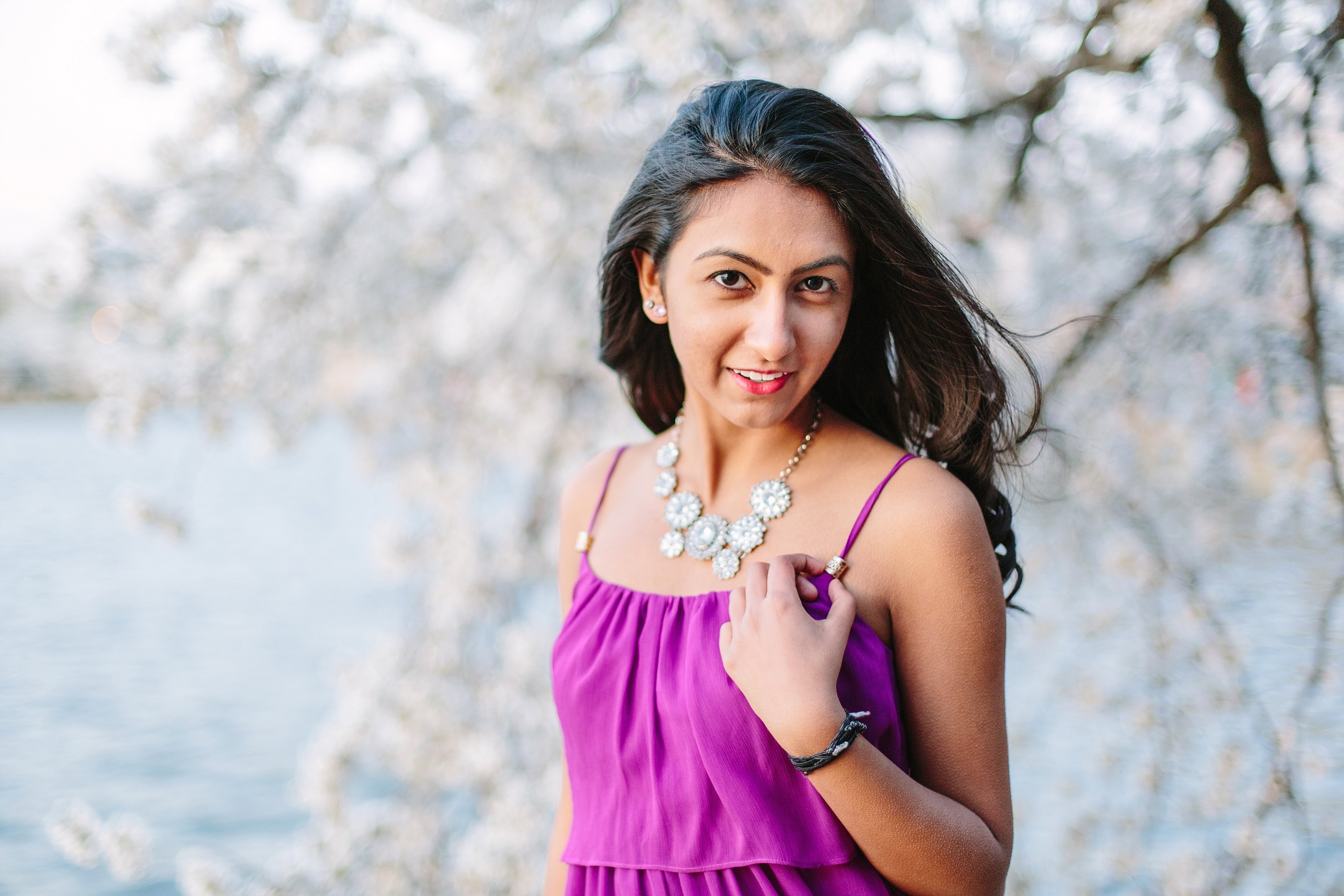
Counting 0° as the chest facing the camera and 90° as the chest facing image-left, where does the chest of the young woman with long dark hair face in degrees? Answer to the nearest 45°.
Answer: approximately 45°
